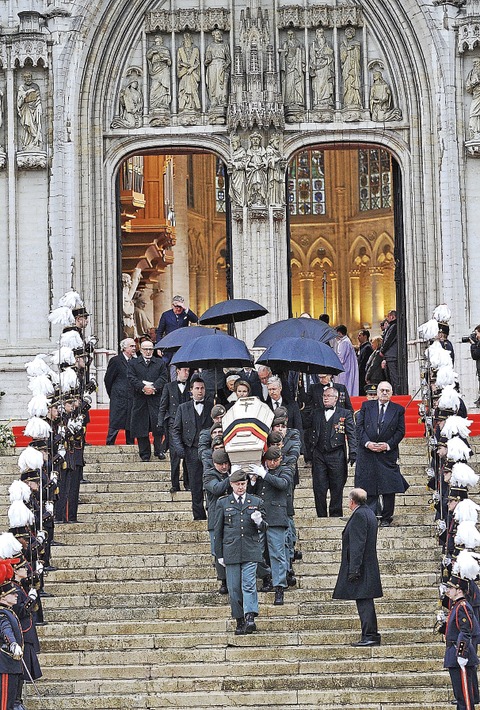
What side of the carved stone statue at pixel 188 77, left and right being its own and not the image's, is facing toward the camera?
front

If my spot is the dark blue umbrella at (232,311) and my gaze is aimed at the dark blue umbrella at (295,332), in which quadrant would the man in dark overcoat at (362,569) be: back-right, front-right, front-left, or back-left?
front-right

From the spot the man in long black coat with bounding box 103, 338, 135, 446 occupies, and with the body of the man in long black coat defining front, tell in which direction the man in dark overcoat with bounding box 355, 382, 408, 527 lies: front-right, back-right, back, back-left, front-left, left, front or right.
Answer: front

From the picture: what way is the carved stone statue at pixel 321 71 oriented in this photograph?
toward the camera

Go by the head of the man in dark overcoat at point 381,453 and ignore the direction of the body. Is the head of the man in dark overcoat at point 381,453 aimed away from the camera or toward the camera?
toward the camera

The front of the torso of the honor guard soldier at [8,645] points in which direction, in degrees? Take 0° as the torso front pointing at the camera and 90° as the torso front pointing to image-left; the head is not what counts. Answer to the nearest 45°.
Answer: approximately 270°

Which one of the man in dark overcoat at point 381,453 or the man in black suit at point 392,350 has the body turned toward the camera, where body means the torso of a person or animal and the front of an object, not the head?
the man in dark overcoat

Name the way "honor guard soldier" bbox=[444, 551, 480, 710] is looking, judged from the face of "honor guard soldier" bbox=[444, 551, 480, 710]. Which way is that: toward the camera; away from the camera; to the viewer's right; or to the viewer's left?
to the viewer's left

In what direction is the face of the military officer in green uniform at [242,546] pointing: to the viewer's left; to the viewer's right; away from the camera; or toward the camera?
toward the camera
